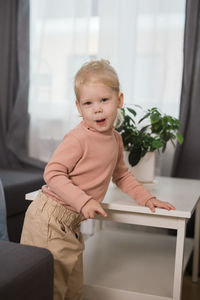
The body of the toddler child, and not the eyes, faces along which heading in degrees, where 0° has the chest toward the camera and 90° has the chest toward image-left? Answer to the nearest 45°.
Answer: approximately 315°

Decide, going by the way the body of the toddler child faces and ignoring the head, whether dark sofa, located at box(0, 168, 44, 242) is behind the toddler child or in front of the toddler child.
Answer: behind
